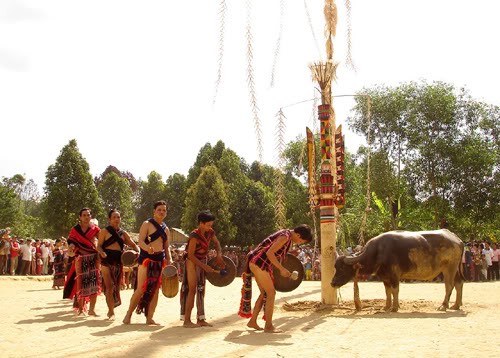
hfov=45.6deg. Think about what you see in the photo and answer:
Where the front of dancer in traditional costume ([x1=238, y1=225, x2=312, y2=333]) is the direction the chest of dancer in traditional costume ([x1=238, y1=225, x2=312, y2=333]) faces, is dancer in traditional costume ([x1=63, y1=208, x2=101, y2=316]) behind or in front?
behind

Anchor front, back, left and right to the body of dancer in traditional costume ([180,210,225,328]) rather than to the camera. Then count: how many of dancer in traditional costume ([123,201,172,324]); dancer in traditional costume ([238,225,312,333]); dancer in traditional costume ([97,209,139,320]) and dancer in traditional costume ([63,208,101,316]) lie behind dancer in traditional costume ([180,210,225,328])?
3

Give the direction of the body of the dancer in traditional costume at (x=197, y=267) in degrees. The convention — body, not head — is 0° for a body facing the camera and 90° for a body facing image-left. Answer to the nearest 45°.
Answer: approximately 315°

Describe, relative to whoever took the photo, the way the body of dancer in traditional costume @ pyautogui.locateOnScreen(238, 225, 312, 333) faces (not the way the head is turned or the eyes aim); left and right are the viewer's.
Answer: facing to the right of the viewer

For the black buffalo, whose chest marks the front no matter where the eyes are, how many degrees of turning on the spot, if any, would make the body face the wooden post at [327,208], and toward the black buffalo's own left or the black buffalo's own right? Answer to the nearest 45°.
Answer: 0° — it already faces it

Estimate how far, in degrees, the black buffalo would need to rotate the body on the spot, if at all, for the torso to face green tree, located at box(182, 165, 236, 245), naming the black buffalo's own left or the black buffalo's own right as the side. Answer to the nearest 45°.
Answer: approximately 45° to the black buffalo's own right

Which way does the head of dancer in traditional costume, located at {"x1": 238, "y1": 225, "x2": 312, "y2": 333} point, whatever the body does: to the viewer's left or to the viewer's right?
to the viewer's right

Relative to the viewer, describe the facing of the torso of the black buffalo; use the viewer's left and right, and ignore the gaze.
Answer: facing to the left of the viewer

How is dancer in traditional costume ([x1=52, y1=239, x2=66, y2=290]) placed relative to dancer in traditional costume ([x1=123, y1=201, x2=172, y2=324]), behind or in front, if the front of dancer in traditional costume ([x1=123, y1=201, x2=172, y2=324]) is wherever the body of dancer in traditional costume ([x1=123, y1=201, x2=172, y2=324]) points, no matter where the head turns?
behind

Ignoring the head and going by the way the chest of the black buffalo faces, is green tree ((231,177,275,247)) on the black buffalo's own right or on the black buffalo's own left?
on the black buffalo's own right
